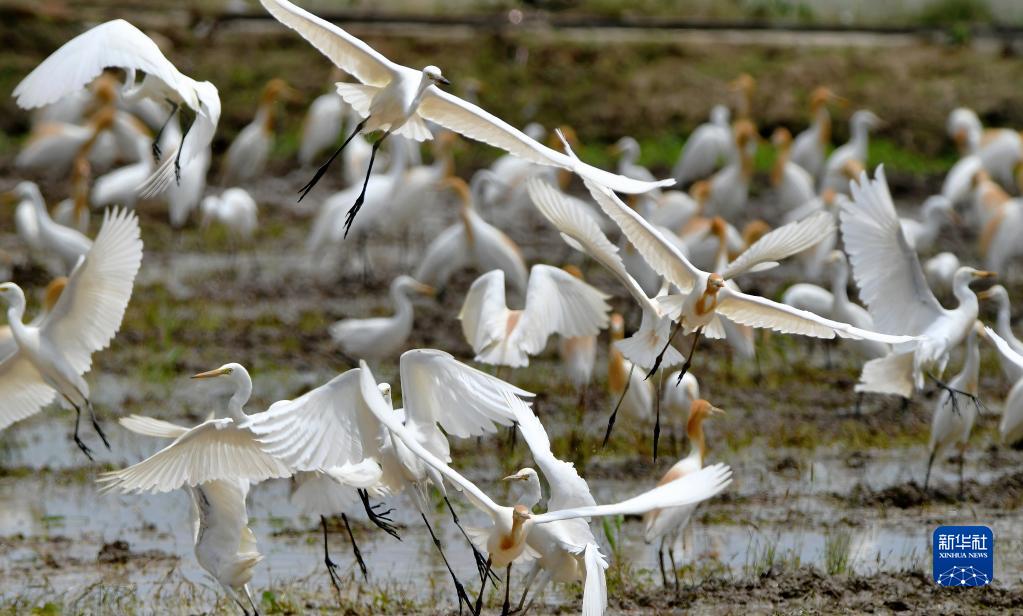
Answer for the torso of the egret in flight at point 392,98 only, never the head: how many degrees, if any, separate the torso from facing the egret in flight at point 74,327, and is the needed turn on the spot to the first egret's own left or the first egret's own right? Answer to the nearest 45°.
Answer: approximately 135° to the first egret's own right

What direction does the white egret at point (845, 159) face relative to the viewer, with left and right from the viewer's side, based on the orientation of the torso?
facing to the right of the viewer

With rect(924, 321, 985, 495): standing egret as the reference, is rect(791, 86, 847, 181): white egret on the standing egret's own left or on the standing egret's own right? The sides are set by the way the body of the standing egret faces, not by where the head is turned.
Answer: on the standing egret's own left

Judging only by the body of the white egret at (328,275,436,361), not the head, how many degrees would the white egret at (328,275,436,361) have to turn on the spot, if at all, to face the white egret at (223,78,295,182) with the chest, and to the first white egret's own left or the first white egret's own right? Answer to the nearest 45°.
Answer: approximately 90° to the first white egret's own left

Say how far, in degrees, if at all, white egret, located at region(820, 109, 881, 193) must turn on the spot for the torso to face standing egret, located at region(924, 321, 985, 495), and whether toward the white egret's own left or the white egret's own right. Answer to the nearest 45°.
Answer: approximately 90° to the white egret's own right

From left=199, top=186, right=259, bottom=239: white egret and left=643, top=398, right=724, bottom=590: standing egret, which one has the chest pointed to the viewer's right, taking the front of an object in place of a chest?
the standing egret

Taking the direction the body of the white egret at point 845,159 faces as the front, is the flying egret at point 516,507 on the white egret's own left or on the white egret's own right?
on the white egret's own right

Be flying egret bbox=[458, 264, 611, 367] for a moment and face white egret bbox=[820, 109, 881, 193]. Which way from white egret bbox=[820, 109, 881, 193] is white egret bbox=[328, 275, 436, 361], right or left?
left

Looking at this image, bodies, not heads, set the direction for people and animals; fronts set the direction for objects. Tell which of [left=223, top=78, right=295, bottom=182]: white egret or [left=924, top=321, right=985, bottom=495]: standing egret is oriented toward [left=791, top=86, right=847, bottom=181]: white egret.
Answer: [left=223, top=78, right=295, bottom=182]: white egret

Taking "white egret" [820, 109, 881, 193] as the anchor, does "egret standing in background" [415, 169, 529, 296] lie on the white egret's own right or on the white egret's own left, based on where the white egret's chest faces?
on the white egret's own right

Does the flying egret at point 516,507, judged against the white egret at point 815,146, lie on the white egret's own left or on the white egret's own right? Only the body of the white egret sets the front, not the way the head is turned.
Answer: on the white egret's own right

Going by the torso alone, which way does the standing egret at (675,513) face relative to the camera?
to the viewer's right

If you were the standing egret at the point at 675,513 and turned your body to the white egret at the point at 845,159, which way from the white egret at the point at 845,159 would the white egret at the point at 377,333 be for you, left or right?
left

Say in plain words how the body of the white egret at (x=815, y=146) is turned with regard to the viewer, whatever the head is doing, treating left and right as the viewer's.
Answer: facing to the right of the viewer
